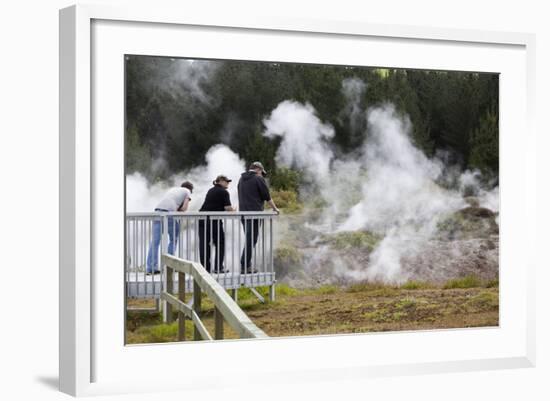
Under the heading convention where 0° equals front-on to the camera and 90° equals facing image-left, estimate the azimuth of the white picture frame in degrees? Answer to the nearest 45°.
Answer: approximately 315°
